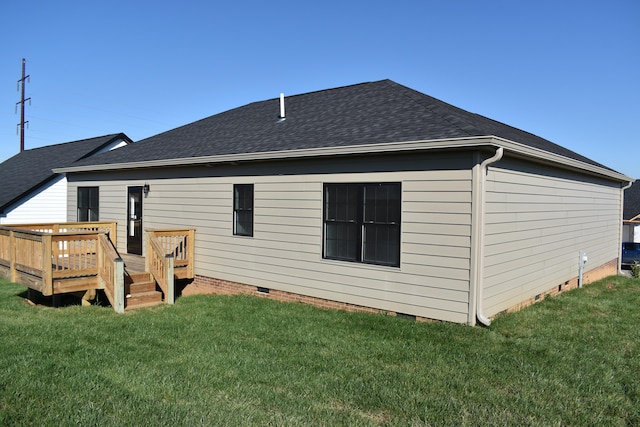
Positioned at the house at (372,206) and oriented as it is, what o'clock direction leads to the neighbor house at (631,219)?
The neighbor house is roughly at 12 o'clock from the house.

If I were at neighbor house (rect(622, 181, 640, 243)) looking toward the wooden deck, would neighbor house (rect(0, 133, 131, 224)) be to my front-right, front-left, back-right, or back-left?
front-right

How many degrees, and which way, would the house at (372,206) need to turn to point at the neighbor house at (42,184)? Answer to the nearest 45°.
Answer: approximately 90° to its left

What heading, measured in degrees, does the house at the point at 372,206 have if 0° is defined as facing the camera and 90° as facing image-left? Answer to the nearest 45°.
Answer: approximately 225°
